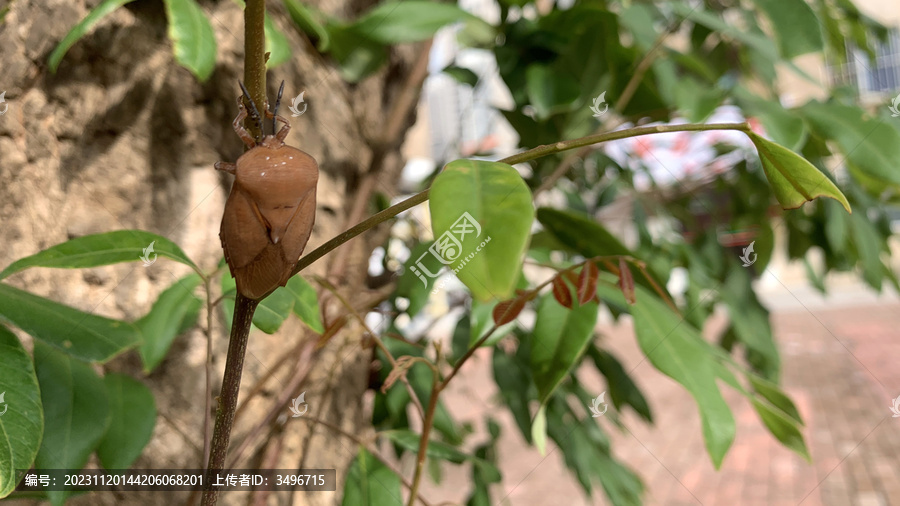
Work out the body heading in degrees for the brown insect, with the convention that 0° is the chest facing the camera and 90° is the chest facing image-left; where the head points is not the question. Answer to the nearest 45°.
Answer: approximately 180°
